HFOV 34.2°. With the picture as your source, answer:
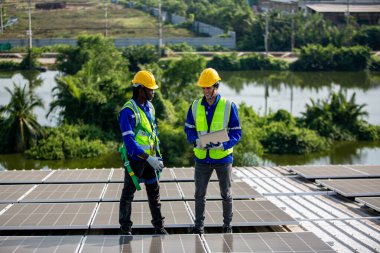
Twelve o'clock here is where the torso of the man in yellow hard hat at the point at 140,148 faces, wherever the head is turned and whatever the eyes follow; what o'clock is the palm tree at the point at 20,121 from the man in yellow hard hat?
The palm tree is roughly at 7 o'clock from the man in yellow hard hat.

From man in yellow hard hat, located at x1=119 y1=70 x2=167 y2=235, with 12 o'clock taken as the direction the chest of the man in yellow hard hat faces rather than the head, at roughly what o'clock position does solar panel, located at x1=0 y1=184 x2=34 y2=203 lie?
The solar panel is roughly at 6 o'clock from the man in yellow hard hat.

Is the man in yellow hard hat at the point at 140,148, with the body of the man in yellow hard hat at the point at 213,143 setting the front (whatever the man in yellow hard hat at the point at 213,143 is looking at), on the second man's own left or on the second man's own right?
on the second man's own right

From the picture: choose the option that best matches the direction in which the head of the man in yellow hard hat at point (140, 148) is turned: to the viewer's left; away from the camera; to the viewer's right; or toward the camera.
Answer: to the viewer's right

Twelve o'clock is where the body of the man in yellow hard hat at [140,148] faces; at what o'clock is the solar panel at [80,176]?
The solar panel is roughly at 7 o'clock from the man in yellow hard hat.

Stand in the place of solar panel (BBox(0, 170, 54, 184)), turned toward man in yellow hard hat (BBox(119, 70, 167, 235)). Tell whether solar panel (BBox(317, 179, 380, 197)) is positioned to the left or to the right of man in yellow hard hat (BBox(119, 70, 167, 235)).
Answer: left

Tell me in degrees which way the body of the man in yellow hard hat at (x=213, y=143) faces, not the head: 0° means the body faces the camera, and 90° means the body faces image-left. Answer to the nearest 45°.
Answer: approximately 0°

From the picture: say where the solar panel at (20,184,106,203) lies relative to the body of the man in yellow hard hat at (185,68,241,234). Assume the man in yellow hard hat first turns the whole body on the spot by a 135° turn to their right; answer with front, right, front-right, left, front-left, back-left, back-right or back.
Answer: front

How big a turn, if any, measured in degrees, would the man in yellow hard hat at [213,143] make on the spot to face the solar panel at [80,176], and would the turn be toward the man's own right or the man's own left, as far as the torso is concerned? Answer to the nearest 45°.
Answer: approximately 135° to the man's own right

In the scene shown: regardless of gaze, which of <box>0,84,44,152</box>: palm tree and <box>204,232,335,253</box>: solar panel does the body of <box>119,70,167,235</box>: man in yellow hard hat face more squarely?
the solar panel
